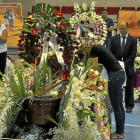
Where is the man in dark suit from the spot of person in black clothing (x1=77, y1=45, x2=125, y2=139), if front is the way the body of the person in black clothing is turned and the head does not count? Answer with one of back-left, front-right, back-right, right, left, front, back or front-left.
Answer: right

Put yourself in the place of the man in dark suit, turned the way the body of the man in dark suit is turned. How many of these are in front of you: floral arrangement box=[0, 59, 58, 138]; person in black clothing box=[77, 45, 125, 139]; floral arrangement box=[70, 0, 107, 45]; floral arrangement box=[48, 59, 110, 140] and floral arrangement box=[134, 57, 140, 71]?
3

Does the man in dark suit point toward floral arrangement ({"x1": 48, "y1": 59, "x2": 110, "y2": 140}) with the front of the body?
yes

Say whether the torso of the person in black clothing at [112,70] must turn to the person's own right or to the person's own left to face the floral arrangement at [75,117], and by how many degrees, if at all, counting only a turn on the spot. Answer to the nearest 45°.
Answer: approximately 90° to the person's own left

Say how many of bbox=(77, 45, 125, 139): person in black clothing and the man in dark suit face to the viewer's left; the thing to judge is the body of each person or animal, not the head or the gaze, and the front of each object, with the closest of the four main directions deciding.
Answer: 1

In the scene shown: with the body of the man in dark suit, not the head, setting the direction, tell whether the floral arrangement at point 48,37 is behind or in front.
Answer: in front

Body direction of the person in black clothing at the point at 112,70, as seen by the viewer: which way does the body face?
to the viewer's left

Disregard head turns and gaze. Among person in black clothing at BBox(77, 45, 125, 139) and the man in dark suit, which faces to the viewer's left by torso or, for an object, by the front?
the person in black clothing

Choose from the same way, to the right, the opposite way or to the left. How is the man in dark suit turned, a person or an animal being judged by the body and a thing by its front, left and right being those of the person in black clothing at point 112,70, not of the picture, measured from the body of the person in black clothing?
to the left

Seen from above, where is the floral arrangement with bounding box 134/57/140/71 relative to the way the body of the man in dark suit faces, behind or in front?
behind

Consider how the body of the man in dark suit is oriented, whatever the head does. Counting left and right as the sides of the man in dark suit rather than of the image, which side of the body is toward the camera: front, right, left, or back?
front

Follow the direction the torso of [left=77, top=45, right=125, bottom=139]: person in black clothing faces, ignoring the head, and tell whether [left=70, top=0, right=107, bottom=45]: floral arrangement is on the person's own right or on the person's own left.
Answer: on the person's own right
